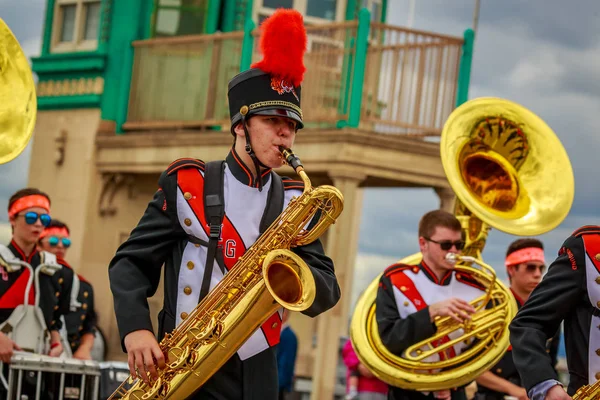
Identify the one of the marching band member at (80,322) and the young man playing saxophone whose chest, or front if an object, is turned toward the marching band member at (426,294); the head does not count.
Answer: the marching band member at (80,322)

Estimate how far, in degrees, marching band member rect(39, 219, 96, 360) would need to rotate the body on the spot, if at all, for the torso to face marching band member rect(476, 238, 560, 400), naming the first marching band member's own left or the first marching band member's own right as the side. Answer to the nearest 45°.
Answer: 0° — they already face them

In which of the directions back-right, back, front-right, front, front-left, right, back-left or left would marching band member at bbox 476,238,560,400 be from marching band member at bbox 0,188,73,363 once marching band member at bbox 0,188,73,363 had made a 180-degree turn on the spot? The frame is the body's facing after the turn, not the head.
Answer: back-right

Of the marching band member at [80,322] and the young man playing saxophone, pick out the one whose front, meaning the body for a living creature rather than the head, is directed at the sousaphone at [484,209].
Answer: the marching band member
